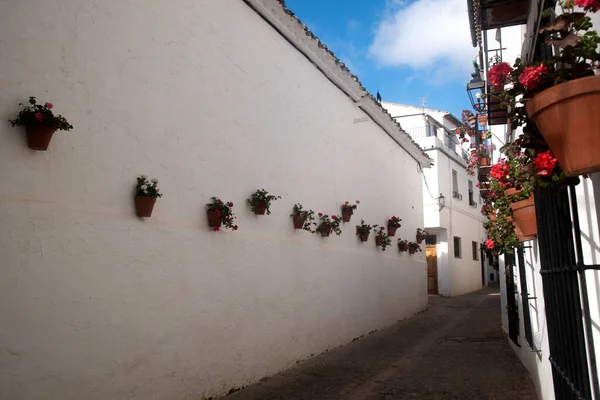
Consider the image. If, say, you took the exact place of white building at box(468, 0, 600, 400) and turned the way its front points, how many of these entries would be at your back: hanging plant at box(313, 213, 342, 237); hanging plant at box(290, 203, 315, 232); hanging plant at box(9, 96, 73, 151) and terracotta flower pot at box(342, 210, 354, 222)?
0

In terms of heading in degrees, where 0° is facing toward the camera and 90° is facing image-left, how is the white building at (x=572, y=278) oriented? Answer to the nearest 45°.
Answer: approximately 90°

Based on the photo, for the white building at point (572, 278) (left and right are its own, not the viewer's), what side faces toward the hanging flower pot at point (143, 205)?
front

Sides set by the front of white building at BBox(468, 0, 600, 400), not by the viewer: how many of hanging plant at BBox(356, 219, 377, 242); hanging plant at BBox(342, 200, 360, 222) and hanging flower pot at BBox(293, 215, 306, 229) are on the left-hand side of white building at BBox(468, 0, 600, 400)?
0

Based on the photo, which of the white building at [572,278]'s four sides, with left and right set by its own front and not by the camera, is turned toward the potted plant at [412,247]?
right

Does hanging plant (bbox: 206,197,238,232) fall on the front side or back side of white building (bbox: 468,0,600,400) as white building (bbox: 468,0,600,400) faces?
on the front side

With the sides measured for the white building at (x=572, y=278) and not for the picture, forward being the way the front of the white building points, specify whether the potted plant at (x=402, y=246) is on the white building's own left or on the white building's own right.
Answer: on the white building's own right

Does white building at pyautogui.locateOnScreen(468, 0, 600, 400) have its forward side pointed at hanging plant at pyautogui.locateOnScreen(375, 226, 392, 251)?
no

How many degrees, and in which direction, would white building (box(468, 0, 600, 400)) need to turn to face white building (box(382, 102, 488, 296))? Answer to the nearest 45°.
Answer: approximately 90° to its right

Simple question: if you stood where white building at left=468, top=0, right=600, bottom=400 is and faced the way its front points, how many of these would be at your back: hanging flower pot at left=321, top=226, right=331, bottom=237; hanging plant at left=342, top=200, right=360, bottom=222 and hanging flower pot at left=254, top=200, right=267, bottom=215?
0

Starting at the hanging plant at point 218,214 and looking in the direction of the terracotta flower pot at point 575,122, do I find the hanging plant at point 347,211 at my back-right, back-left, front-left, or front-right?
back-left
